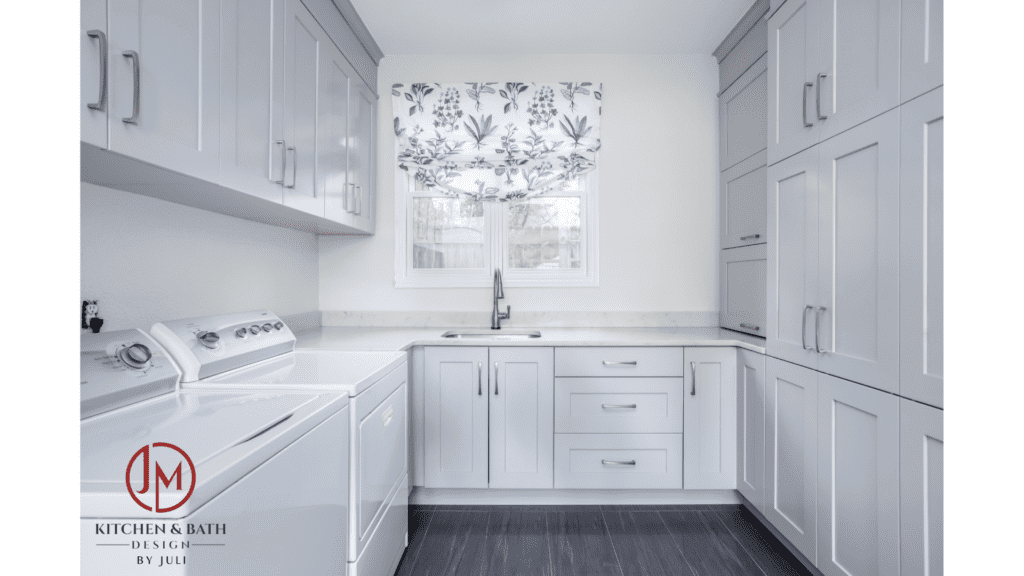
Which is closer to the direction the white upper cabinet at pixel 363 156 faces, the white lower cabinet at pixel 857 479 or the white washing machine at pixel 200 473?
the white lower cabinet

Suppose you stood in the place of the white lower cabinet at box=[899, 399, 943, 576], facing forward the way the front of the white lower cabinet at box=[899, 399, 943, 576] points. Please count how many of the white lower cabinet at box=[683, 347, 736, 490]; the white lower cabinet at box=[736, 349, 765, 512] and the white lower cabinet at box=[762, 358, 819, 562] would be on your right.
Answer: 3

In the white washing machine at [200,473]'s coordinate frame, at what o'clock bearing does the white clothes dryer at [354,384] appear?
the white clothes dryer at [354,384] is roughly at 9 o'clock from the white washing machine at [200,473].

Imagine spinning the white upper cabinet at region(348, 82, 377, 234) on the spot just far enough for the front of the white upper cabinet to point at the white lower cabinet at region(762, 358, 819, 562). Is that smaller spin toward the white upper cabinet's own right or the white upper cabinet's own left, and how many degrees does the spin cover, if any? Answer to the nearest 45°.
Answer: approximately 45° to the white upper cabinet's own right

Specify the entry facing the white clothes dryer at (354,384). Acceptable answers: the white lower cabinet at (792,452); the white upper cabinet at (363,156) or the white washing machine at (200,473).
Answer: the white lower cabinet

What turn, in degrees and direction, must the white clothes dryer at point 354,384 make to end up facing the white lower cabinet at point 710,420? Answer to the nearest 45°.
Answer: approximately 45° to its left

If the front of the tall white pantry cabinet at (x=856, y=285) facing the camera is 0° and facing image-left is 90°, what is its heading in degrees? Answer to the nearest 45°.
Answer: approximately 45°

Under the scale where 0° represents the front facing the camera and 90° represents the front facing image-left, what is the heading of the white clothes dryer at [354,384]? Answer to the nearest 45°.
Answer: approximately 315°

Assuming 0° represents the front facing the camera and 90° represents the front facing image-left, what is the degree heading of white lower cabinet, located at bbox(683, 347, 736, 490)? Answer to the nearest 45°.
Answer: approximately 0°

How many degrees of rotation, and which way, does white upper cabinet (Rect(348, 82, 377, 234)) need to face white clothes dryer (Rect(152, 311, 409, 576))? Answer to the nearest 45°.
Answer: approximately 90° to its right
